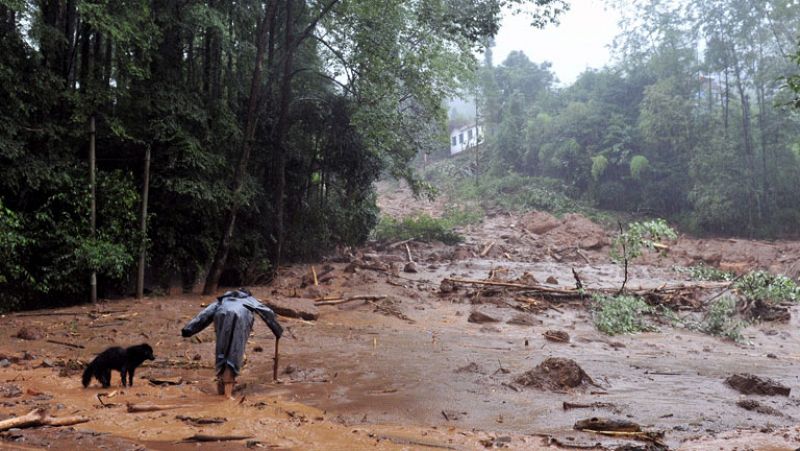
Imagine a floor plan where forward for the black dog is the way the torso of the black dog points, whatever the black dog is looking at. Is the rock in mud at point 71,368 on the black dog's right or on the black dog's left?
on the black dog's left

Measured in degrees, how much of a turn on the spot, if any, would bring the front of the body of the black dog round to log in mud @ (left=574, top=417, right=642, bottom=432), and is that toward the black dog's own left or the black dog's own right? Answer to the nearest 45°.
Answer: approximately 45° to the black dog's own right

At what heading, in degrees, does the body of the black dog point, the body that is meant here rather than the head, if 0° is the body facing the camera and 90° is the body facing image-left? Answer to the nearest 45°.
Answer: approximately 270°

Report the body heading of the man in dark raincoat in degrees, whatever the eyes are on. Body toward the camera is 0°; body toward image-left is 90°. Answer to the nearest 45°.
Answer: approximately 180°

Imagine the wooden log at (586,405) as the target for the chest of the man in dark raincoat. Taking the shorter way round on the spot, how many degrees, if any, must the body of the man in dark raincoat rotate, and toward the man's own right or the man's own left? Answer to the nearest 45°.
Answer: approximately 90° to the man's own right

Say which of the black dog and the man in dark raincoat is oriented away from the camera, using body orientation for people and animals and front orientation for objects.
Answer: the man in dark raincoat

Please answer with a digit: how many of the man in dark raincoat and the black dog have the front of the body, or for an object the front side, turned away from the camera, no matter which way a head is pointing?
1

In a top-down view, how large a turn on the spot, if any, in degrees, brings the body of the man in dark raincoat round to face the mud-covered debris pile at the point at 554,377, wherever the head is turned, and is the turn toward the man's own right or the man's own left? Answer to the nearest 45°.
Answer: approximately 90° to the man's own right

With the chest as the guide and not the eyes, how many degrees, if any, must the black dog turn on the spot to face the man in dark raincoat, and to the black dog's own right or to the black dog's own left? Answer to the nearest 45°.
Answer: approximately 45° to the black dog's own right

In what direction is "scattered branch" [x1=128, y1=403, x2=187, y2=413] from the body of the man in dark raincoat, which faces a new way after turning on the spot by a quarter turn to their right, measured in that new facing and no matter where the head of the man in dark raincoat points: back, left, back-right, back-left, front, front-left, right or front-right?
back-right

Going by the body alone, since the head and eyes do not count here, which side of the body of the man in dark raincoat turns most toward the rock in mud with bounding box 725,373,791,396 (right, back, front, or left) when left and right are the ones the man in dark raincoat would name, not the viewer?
right

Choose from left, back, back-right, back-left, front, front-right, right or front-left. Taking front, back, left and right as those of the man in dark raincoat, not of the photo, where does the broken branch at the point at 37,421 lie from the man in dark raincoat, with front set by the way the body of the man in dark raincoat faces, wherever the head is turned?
back-left

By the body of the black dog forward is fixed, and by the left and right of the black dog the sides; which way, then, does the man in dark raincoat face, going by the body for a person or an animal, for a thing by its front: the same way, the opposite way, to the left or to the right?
to the left

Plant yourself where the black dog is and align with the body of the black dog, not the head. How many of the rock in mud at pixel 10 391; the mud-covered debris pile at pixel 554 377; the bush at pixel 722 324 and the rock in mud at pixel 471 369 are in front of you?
3
